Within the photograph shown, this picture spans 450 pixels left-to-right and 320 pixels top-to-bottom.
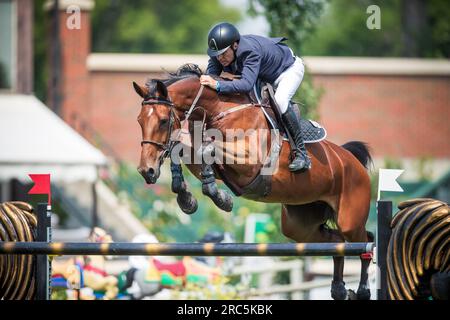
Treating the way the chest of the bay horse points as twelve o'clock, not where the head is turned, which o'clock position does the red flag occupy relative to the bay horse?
The red flag is roughly at 1 o'clock from the bay horse.

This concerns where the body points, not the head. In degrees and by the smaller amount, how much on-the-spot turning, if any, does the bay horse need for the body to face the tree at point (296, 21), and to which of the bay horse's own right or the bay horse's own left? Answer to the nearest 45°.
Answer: approximately 135° to the bay horse's own right

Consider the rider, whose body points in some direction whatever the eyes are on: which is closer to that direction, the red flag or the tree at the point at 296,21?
the red flag

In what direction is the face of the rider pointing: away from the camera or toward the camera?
toward the camera

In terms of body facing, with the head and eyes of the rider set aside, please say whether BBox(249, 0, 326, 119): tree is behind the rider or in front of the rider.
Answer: behind

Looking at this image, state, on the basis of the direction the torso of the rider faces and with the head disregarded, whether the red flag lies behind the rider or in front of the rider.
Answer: in front

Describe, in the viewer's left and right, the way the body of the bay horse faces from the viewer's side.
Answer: facing the viewer and to the left of the viewer

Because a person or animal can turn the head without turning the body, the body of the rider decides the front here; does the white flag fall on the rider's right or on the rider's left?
on the rider's left

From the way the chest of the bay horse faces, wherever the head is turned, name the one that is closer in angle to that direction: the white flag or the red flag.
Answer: the red flag

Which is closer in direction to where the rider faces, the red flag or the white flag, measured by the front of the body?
the red flag

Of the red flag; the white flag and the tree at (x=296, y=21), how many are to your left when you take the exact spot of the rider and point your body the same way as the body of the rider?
1
